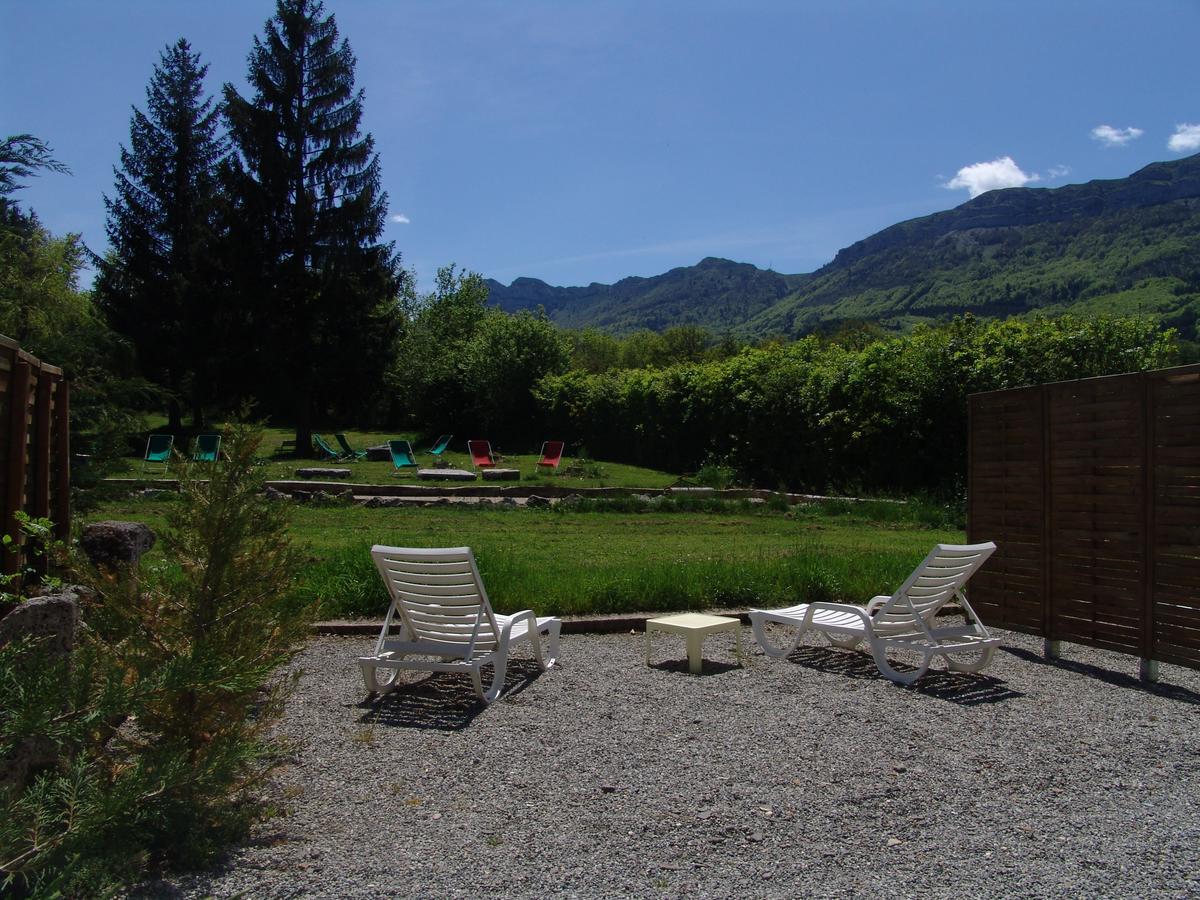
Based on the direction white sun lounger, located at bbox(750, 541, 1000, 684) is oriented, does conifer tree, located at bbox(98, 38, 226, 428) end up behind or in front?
in front

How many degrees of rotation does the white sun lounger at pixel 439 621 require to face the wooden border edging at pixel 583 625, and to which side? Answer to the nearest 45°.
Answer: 0° — it already faces it

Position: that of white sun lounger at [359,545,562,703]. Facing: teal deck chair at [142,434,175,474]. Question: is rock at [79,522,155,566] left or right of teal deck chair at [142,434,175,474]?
left

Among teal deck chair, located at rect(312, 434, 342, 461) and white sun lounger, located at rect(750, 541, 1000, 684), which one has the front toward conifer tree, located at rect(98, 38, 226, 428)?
the white sun lounger

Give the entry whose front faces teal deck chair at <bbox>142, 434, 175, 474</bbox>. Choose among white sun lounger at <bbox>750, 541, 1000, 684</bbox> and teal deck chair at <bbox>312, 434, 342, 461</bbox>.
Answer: the white sun lounger

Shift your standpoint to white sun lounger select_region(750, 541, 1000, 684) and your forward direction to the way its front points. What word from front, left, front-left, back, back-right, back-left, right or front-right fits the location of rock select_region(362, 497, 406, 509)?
front

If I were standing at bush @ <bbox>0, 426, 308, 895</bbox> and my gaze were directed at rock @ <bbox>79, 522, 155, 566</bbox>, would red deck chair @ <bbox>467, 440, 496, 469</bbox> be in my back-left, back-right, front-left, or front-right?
front-right

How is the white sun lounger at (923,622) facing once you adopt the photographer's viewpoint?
facing away from the viewer and to the left of the viewer
